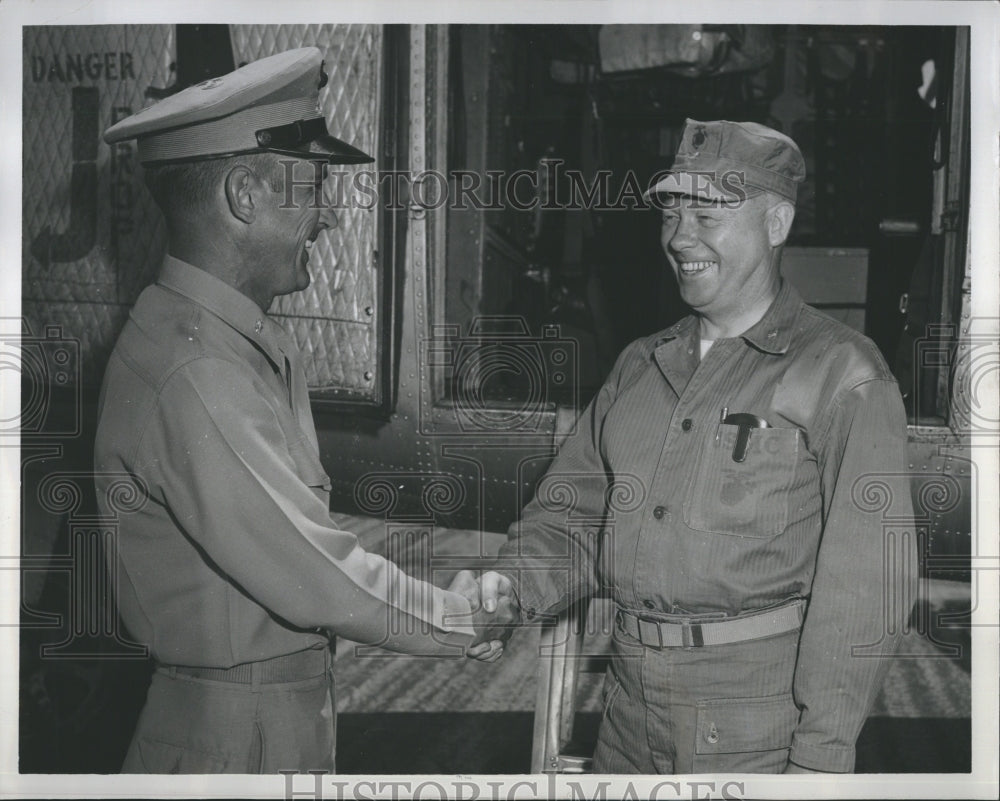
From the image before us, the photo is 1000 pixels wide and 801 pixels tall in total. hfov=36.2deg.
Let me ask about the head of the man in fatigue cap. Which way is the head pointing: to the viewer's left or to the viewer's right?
to the viewer's left

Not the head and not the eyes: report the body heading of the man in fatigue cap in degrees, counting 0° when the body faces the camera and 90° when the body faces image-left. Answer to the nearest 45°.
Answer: approximately 45°

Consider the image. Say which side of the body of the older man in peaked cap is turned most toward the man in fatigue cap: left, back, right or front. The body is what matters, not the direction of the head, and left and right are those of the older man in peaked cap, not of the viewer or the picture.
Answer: front

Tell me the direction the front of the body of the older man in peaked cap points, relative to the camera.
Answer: to the viewer's right

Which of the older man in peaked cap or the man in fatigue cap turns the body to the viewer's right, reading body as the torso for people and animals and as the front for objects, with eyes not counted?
the older man in peaked cap

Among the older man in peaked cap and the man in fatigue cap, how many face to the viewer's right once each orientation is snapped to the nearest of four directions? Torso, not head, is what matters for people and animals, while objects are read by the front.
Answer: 1

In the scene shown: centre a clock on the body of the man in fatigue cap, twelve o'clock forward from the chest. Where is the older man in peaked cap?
The older man in peaked cap is roughly at 1 o'clock from the man in fatigue cap.

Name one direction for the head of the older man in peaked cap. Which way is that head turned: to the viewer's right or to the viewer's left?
to the viewer's right
